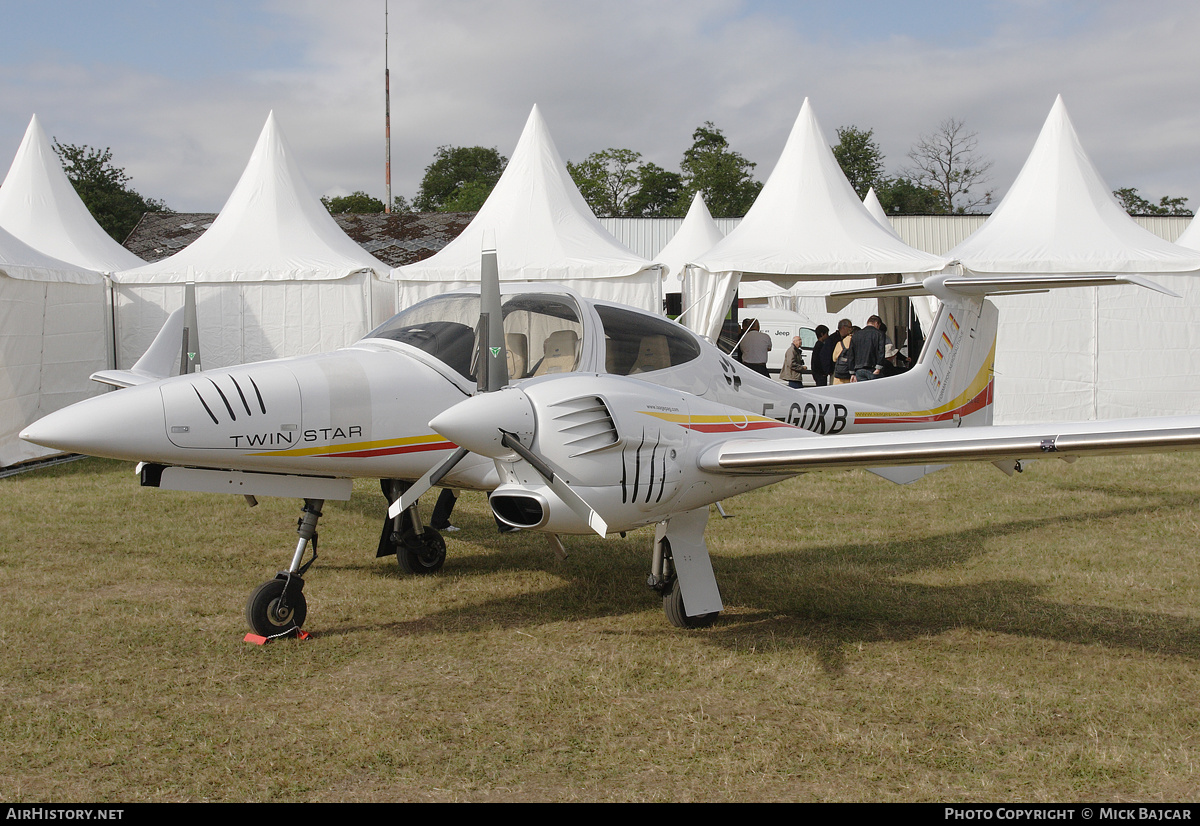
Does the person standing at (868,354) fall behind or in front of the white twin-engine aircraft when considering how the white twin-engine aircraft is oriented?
behind

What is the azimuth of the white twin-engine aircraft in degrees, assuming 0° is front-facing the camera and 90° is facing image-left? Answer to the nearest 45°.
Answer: approximately 45°

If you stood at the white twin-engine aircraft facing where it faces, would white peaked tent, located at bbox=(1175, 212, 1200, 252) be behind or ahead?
behind

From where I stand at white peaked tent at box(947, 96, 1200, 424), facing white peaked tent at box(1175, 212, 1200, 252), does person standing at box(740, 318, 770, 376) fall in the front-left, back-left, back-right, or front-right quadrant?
back-left

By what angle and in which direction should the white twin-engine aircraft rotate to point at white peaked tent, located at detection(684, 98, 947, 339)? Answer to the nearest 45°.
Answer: approximately 135° to its right

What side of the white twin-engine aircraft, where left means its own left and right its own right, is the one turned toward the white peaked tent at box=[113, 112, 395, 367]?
right

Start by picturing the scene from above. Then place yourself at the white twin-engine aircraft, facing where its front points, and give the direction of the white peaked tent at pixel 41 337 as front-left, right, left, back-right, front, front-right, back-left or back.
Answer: right

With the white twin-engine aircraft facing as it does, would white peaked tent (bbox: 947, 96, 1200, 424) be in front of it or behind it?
behind

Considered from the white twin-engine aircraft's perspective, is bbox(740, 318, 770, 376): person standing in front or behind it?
behind

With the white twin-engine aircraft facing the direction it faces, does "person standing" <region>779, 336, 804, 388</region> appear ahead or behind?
behind

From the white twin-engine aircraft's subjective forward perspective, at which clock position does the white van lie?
The white van is roughly at 5 o'clock from the white twin-engine aircraft.
